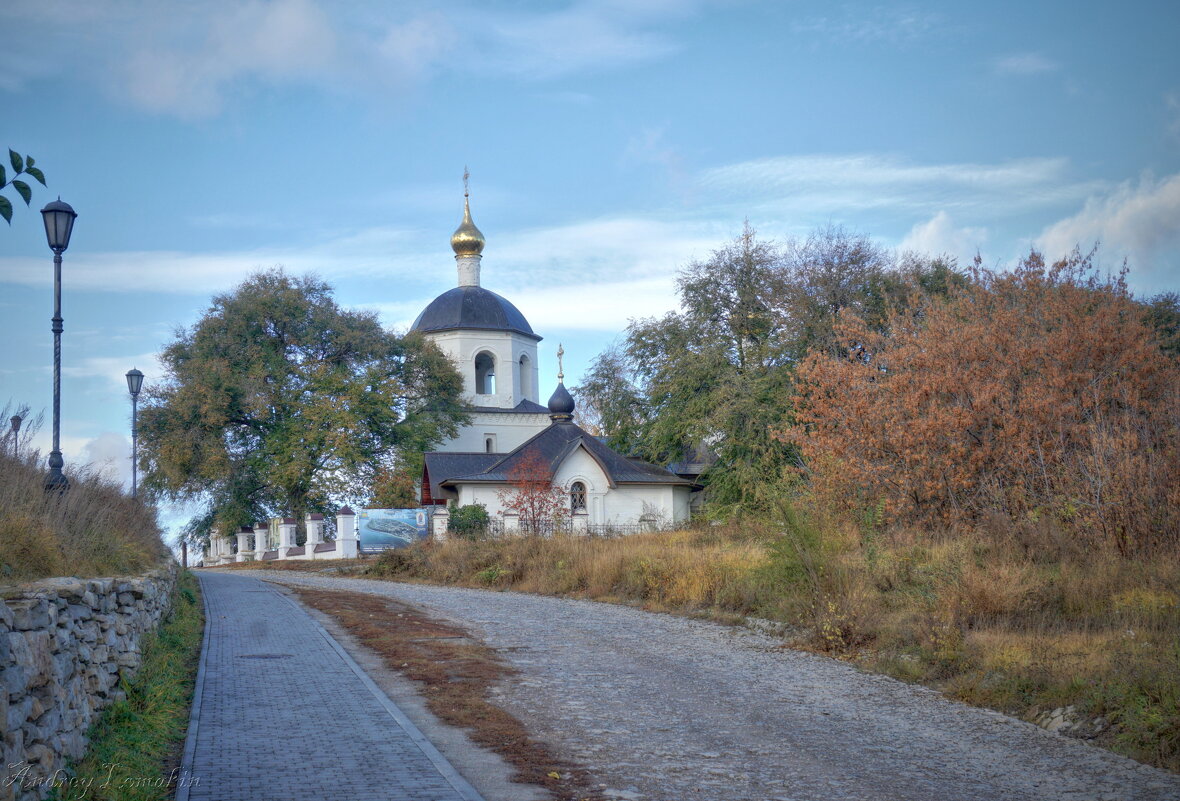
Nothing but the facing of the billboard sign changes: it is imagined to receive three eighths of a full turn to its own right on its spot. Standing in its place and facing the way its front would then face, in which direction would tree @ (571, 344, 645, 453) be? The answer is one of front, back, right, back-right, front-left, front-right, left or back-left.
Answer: right

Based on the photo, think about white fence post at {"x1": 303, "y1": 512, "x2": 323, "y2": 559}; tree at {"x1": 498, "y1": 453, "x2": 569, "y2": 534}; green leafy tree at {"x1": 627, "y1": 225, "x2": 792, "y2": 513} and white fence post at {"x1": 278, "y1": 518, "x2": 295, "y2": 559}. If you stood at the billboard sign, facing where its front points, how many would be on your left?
2

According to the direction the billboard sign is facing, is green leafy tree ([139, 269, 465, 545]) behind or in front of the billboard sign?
behind

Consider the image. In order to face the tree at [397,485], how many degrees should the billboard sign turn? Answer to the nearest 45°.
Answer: approximately 180°

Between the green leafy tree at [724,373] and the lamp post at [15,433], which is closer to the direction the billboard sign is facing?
the lamp post

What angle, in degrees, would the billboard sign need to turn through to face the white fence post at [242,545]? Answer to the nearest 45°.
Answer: approximately 135° to its right

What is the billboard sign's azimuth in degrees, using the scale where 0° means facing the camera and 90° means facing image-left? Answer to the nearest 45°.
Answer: approximately 0°

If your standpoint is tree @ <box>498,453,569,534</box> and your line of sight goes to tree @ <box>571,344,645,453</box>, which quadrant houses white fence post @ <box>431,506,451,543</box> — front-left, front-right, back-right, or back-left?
back-left

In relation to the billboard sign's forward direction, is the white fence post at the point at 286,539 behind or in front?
behind

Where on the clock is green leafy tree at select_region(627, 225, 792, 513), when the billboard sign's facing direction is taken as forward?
The green leafy tree is roughly at 9 o'clock from the billboard sign.

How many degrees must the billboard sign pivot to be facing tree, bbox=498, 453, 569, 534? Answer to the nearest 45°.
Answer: approximately 90° to its left
